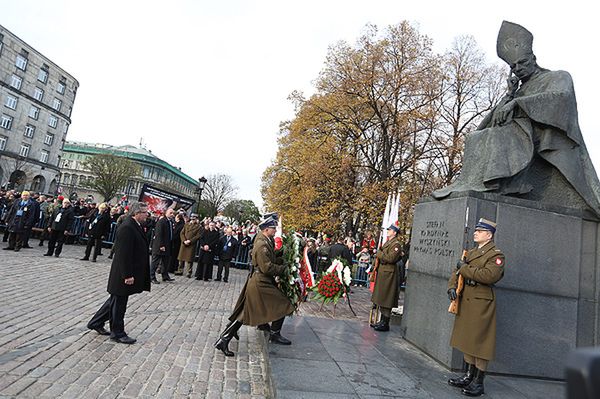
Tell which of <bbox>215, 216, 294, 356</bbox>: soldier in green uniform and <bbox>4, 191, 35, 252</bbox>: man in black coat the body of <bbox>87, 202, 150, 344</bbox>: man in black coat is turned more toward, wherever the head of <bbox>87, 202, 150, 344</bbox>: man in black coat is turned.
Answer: the soldier in green uniform

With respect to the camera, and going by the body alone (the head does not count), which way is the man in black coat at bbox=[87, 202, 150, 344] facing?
to the viewer's right

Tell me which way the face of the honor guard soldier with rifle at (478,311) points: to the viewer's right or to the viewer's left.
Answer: to the viewer's left

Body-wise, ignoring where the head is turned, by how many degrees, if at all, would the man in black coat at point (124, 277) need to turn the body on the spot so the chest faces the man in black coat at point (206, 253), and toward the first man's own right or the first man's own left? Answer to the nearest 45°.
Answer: approximately 90° to the first man's own left

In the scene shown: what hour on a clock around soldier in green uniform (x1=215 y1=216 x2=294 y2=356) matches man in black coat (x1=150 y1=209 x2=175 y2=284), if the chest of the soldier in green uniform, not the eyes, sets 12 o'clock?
The man in black coat is roughly at 8 o'clock from the soldier in green uniform.

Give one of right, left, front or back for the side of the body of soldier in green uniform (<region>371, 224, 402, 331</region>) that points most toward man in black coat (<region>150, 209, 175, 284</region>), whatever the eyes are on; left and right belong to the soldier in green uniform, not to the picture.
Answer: front

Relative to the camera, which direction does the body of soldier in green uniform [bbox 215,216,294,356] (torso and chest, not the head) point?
to the viewer's right

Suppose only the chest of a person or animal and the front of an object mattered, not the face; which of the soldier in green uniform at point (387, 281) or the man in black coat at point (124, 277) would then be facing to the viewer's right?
the man in black coat

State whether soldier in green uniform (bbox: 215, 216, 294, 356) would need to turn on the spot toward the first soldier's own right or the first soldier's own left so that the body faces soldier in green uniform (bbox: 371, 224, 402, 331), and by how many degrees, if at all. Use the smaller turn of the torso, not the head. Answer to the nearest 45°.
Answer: approximately 45° to the first soldier's own left

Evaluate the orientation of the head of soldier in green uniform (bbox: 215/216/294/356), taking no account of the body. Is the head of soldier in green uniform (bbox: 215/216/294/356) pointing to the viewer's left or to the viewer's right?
to the viewer's right

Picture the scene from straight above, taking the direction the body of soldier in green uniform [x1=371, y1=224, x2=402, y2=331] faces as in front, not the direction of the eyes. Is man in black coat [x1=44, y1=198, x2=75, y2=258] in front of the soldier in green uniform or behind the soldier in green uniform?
in front

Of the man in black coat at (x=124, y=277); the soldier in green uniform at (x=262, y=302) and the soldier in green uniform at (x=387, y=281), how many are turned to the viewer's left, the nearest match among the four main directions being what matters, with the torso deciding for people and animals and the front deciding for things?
1

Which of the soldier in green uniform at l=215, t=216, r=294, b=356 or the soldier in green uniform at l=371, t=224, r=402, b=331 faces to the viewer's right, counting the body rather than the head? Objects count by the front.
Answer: the soldier in green uniform at l=215, t=216, r=294, b=356

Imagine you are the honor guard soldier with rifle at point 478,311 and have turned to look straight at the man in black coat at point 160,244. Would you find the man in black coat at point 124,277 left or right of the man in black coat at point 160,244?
left

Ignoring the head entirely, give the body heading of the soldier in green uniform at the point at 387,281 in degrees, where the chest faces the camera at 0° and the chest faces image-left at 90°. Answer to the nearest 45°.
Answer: approximately 90°

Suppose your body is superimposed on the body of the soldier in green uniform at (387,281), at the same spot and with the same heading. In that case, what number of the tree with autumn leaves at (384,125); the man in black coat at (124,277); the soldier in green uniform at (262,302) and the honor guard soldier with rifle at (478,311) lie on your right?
1
